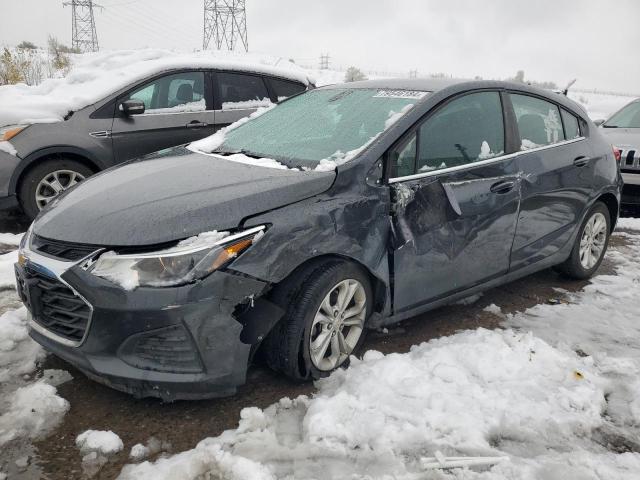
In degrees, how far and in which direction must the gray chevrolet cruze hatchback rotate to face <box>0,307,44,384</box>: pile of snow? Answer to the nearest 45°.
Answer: approximately 45° to its right

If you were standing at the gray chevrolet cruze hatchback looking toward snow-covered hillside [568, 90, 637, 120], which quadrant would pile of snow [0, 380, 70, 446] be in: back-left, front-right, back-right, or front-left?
back-left

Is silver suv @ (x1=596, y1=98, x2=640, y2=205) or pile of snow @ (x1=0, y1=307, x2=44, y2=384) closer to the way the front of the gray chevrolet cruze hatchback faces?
the pile of snow

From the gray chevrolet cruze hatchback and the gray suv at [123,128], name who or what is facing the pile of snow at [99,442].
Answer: the gray chevrolet cruze hatchback

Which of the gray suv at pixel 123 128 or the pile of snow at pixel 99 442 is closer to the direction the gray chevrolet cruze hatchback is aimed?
the pile of snow

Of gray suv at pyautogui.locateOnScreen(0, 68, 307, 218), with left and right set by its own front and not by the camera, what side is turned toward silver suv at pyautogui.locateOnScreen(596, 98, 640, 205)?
back

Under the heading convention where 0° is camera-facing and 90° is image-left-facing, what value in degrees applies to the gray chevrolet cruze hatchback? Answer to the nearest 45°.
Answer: approximately 45°

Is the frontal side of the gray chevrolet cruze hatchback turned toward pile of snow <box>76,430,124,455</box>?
yes

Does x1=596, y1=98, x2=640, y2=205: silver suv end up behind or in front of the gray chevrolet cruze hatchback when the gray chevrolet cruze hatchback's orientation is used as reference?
behind

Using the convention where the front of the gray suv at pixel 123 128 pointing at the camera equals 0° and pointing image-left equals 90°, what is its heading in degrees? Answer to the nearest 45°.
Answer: approximately 90°
